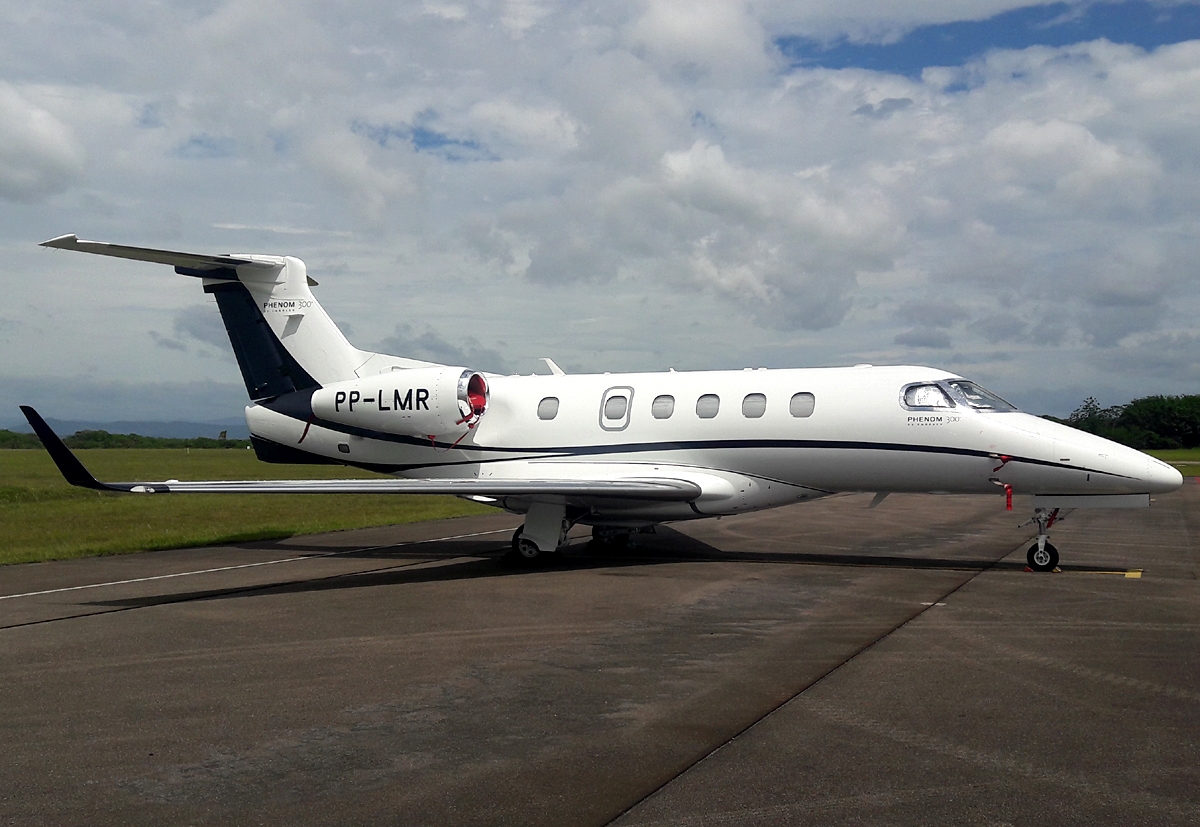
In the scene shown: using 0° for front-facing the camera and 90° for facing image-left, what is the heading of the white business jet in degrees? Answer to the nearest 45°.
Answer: approximately 315°
